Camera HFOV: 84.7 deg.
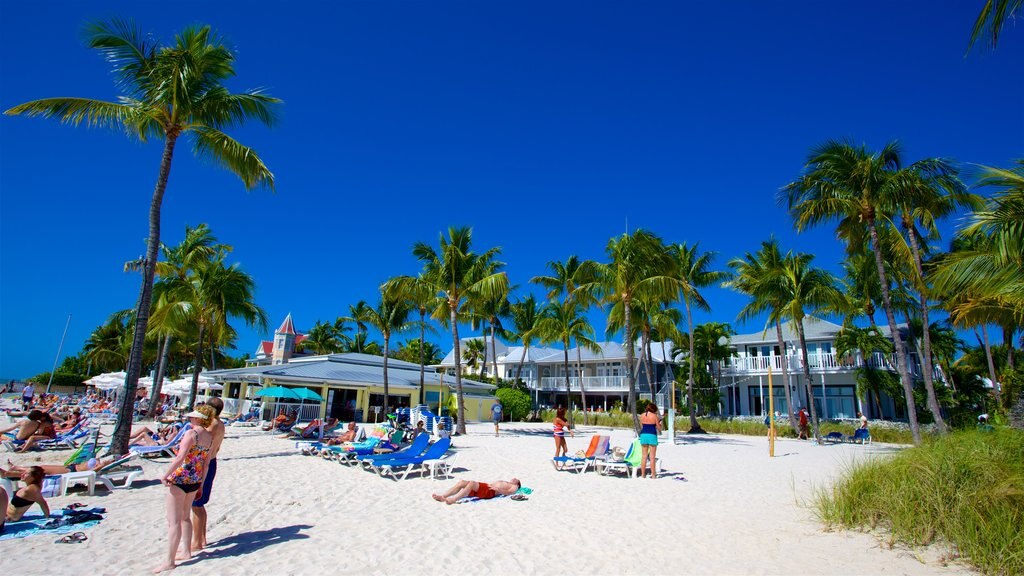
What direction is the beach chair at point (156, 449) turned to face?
to the viewer's left

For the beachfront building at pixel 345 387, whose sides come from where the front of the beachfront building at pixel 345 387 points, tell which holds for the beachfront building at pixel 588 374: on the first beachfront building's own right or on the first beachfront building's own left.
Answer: on the first beachfront building's own left

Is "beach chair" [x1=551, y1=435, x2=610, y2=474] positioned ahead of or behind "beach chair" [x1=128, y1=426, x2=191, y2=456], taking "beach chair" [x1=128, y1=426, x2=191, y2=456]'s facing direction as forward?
behind

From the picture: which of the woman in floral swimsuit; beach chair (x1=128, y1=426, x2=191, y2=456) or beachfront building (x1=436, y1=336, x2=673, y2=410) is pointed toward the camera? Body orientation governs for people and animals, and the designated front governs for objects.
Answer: the beachfront building

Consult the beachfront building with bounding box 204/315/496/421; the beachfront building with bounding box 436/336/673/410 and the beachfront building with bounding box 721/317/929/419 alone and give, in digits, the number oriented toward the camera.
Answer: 3

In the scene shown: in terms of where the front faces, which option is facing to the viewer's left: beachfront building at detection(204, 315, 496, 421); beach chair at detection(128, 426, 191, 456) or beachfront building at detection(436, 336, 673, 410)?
the beach chair

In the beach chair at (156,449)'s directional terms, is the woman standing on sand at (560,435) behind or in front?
behind

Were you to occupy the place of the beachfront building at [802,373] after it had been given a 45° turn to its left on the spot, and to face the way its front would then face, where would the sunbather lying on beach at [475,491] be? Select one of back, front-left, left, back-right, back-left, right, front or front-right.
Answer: front-right

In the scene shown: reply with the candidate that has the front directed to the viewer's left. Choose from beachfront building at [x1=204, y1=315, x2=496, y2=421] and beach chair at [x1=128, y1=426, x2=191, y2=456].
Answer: the beach chair

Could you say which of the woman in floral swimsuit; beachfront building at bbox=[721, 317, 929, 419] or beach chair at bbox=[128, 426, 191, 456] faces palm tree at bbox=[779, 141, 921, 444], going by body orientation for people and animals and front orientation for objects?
the beachfront building

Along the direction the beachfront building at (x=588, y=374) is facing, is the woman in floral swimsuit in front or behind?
in front

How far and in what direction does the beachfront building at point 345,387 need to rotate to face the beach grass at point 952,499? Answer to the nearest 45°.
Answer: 0° — it already faces it

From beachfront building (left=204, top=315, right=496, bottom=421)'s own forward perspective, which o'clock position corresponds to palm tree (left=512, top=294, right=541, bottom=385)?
The palm tree is roughly at 8 o'clock from the beachfront building.

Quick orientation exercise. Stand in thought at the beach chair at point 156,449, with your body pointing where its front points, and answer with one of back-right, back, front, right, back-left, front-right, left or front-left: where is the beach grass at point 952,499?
back-left

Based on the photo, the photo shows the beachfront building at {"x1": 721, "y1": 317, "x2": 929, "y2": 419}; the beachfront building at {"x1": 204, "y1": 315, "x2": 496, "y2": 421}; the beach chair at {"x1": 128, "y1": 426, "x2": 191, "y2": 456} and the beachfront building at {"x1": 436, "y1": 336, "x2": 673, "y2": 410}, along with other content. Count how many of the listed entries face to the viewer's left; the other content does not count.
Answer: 1
